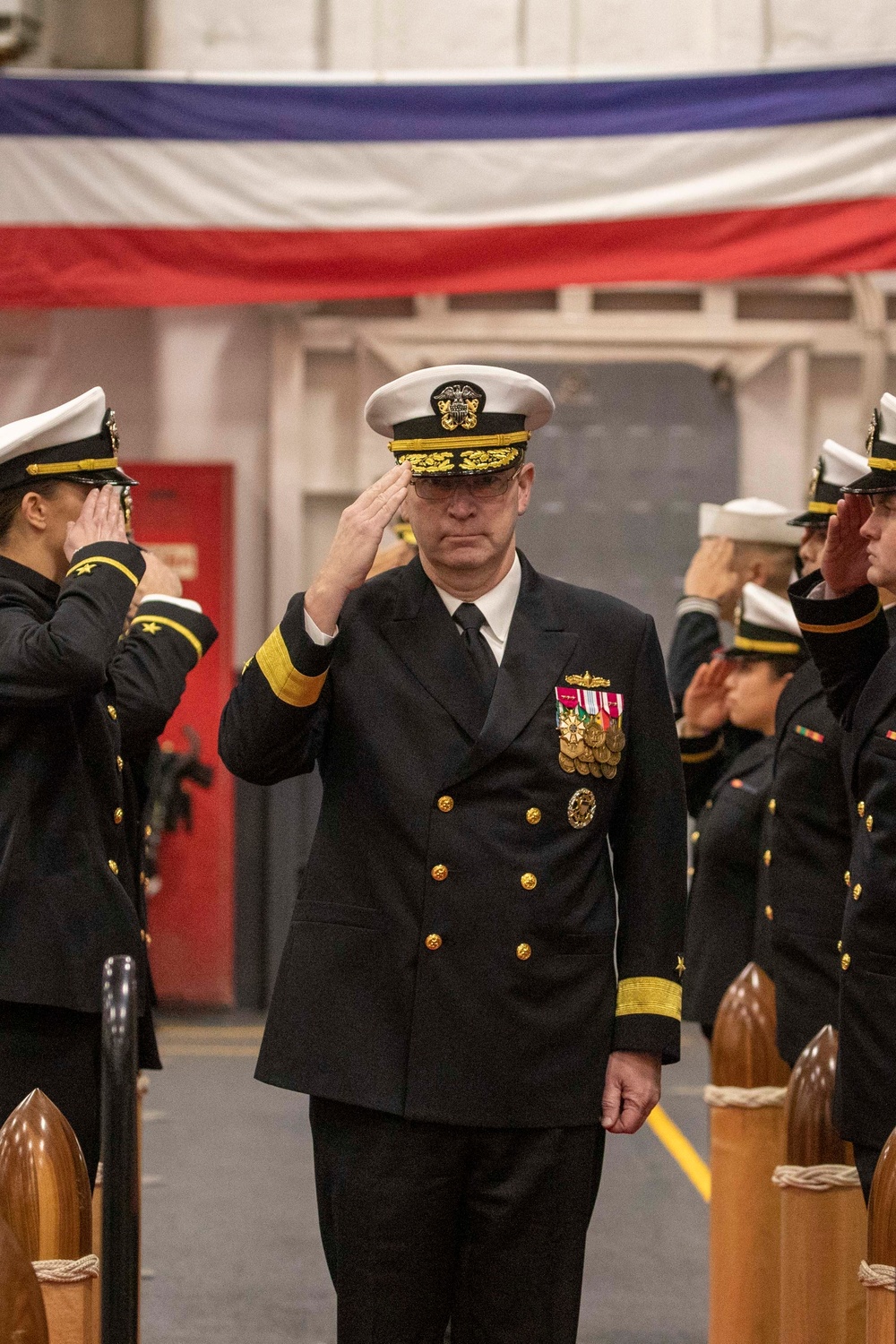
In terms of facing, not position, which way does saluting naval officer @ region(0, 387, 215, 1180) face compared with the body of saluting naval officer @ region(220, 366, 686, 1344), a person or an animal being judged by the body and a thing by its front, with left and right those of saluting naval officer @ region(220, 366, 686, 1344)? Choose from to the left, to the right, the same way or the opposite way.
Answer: to the left

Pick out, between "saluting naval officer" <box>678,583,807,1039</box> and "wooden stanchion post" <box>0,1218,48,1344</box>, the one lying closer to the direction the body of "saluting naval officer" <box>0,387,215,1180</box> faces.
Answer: the saluting naval officer

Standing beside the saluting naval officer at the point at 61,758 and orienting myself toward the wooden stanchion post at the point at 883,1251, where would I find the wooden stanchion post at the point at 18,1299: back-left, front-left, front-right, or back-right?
front-right

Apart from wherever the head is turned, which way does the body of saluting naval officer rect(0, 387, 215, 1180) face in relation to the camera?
to the viewer's right

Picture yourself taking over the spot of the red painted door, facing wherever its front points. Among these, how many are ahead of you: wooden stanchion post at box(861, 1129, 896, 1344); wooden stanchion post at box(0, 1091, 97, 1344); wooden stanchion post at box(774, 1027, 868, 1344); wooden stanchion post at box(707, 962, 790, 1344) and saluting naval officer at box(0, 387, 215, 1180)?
5

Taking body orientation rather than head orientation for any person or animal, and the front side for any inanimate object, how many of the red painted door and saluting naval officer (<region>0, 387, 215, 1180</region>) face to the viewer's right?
1

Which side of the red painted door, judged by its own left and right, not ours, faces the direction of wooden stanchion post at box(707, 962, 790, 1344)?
front

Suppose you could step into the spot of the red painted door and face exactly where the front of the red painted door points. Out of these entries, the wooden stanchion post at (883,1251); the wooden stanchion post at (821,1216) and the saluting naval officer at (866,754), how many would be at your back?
0

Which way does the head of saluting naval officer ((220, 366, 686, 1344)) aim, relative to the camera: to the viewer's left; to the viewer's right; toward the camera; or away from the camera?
toward the camera

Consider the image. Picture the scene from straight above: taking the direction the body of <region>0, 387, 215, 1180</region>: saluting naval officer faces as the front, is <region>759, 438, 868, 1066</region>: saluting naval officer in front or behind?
in front

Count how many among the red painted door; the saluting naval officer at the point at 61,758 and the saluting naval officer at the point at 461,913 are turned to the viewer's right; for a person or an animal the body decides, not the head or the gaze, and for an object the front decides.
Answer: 1

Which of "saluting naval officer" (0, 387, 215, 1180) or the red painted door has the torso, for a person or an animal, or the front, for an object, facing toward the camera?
the red painted door

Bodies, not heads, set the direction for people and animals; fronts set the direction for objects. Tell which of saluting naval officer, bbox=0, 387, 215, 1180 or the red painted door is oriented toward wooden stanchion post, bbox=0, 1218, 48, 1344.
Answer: the red painted door

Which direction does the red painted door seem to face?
toward the camera

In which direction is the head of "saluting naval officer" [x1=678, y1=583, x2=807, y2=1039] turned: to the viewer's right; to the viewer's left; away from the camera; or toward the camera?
to the viewer's left

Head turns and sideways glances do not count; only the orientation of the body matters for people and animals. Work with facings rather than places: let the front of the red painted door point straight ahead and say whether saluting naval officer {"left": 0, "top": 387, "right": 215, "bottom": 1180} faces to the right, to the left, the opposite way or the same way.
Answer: to the left

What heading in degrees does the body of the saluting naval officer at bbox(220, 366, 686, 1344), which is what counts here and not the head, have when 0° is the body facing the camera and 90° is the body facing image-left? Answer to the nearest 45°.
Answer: approximately 0°

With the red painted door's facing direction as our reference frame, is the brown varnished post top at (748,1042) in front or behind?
in front
